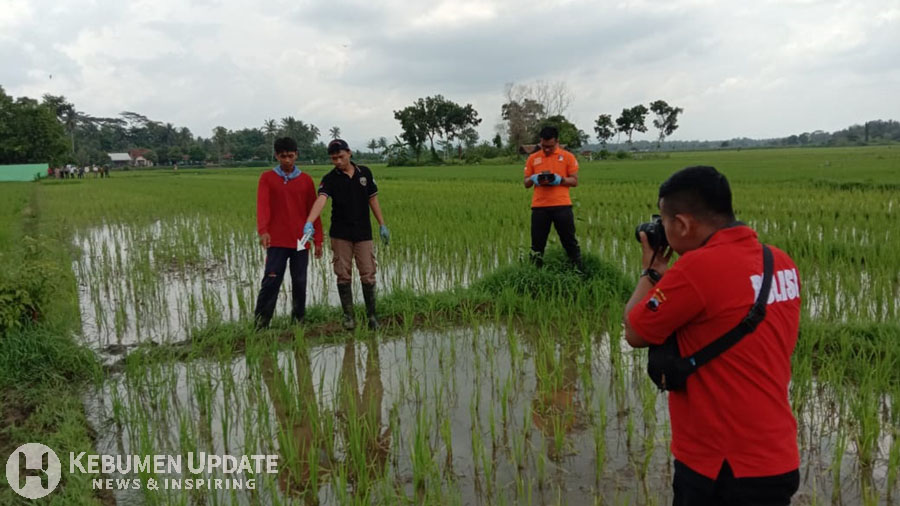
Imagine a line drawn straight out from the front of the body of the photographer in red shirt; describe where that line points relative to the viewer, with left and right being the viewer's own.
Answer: facing away from the viewer and to the left of the viewer

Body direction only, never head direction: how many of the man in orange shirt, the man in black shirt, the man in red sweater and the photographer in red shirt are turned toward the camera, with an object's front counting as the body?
3

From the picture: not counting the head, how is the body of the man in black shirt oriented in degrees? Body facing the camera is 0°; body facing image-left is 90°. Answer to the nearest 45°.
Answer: approximately 0°

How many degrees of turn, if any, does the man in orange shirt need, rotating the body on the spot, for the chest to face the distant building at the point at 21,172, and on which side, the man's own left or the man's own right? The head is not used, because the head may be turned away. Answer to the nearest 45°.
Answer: approximately 135° to the man's own right

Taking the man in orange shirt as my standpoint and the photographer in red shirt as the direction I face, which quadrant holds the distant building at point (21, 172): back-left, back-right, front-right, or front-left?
back-right

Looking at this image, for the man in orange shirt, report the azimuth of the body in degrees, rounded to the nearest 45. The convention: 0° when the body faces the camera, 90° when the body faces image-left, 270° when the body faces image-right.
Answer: approximately 0°

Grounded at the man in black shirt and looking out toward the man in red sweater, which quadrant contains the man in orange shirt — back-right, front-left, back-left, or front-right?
back-right

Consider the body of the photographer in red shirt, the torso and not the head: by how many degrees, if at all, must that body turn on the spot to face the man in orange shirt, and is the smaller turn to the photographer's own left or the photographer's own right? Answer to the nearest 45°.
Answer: approximately 45° to the photographer's own right

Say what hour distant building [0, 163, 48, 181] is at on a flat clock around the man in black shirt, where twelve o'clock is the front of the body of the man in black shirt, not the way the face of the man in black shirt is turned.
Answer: The distant building is roughly at 5 o'clock from the man in black shirt.

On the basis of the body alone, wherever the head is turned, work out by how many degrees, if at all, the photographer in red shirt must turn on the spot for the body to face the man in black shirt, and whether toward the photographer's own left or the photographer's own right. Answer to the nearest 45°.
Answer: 0° — they already face them
